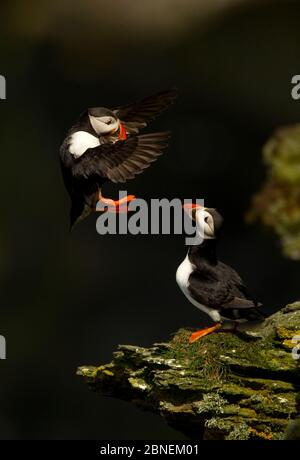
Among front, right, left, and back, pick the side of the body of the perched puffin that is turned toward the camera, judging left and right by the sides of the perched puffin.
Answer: left

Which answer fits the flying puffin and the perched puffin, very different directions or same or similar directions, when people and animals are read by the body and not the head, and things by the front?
very different directions

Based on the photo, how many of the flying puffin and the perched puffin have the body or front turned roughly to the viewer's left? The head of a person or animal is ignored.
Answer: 1
